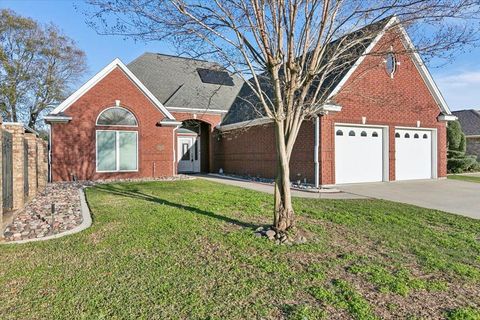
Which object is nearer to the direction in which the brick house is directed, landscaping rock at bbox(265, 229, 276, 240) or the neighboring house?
the landscaping rock

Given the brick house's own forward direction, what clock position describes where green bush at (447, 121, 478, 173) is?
The green bush is roughly at 8 o'clock from the brick house.

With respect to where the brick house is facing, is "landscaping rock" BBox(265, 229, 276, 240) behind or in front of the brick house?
in front

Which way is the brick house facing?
toward the camera

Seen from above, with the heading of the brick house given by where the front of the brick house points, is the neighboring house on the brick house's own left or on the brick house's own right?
on the brick house's own left

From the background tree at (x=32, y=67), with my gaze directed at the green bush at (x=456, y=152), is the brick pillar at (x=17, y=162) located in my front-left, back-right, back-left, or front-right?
front-right

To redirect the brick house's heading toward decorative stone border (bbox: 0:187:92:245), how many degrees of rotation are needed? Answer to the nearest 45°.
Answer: approximately 45° to its right

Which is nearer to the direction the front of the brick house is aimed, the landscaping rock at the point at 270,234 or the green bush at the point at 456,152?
the landscaping rock

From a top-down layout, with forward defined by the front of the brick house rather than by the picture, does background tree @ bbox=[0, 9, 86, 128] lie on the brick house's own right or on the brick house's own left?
on the brick house's own right
